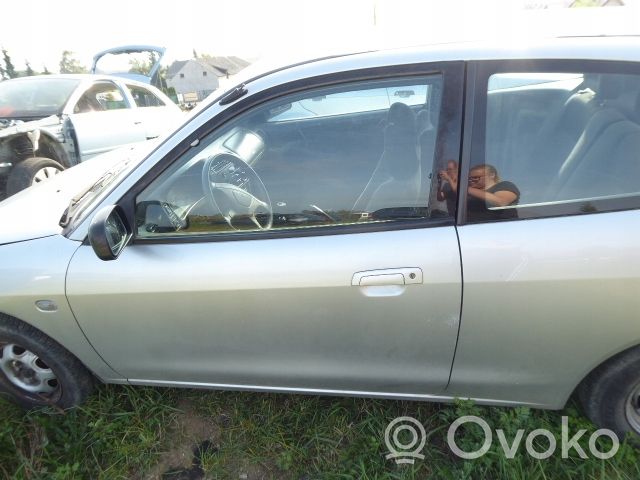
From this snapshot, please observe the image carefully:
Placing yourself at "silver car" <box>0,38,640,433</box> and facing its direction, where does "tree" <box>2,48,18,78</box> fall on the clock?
The tree is roughly at 2 o'clock from the silver car.

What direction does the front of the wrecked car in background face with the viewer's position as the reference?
facing the viewer and to the left of the viewer

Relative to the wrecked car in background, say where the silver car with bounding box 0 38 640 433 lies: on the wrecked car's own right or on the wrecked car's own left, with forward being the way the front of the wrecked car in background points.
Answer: on the wrecked car's own left

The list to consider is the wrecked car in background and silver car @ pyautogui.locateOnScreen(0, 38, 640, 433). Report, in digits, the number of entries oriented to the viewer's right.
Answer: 0

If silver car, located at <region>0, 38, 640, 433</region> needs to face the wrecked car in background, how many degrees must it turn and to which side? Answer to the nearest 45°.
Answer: approximately 45° to its right

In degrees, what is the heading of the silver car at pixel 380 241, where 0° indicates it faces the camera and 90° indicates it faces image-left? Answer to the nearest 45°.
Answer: approximately 90°
